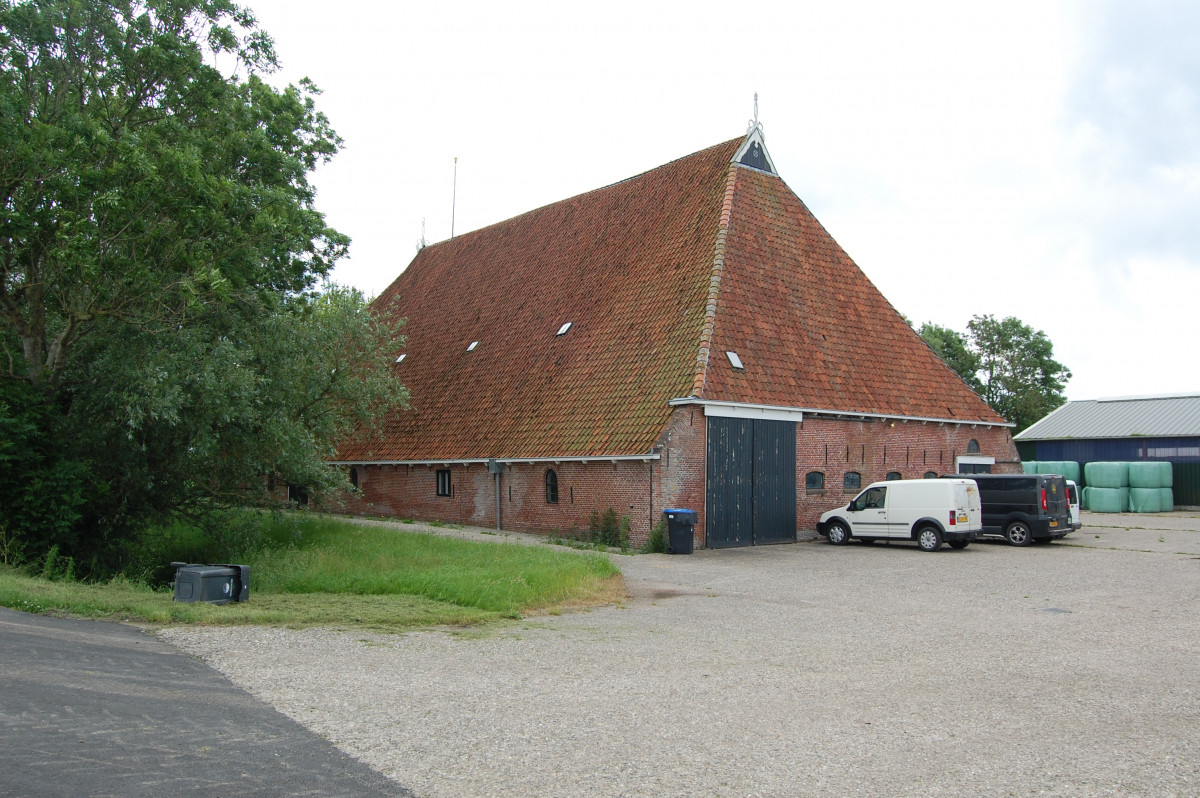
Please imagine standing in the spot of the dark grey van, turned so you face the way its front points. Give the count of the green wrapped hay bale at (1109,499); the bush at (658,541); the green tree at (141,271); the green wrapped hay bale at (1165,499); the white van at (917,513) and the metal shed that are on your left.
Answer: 3

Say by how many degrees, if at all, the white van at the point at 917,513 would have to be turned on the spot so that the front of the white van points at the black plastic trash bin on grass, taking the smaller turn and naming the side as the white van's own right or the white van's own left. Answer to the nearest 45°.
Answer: approximately 90° to the white van's own left

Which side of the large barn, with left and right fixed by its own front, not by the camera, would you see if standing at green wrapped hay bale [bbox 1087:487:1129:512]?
left

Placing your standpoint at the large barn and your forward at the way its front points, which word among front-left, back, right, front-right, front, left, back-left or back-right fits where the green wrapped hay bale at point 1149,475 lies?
left

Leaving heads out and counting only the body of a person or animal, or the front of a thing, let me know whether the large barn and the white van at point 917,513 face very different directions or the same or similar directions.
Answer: very different directions

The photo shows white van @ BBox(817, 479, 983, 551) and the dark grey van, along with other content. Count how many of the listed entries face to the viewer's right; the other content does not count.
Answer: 0

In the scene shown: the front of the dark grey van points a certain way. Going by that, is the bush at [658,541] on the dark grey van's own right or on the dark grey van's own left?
on the dark grey van's own left

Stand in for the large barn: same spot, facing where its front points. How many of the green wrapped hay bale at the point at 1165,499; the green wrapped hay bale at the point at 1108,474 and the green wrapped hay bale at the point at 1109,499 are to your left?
3

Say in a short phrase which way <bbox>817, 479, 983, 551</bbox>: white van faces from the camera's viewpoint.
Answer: facing away from the viewer and to the left of the viewer

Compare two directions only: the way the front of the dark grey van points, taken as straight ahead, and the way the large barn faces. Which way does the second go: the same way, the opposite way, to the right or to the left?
the opposite way

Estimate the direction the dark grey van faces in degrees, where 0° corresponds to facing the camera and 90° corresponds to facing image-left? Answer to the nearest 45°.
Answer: approximately 135°

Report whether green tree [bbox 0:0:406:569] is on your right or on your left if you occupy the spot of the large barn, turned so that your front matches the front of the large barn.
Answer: on your right
